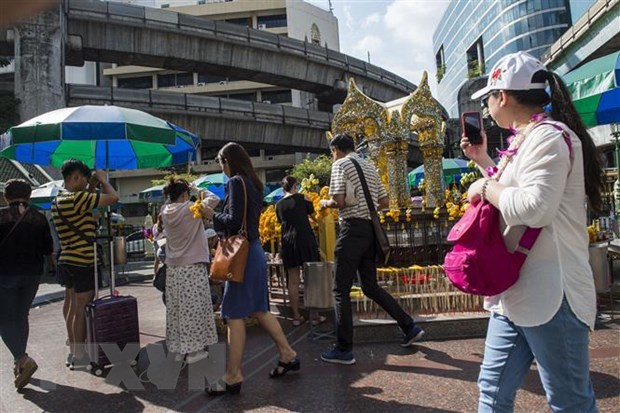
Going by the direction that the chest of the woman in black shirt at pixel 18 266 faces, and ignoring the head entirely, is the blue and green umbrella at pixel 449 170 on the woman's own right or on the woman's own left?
on the woman's own right

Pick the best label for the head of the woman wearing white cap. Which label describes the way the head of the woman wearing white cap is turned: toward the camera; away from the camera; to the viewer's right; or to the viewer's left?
to the viewer's left

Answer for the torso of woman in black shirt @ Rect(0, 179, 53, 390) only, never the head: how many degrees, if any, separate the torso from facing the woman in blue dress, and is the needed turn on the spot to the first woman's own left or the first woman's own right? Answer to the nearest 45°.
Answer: approximately 135° to the first woman's own right

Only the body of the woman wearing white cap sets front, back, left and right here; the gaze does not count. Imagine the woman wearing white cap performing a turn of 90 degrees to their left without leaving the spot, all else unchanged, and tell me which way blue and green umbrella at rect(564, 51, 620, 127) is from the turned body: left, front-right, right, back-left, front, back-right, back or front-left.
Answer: back

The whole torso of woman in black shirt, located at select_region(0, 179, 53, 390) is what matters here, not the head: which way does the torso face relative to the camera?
away from the camera

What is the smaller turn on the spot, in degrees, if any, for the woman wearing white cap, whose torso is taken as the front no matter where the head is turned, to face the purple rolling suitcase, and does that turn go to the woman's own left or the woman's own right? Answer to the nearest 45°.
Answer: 0° — they already face it

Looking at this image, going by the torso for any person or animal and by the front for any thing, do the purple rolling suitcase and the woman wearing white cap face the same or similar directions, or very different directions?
very different directions

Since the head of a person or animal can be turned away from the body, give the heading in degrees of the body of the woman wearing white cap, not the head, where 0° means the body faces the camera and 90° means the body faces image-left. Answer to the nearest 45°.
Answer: approximately 90°

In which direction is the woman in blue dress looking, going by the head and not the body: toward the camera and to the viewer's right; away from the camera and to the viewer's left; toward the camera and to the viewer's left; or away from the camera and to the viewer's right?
away from the camera and to the viewer's left

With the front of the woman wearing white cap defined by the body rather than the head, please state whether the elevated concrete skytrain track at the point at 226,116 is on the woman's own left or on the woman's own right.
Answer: on the woman's own right

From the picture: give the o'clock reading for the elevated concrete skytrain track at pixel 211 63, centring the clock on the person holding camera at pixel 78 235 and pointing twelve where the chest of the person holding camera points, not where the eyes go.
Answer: The elevated concrete skytrain track is roughly at 11 o'clock from the person holding camera.

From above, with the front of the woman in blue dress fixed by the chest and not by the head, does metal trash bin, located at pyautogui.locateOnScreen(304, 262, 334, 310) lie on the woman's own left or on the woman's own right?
on the woman's own right

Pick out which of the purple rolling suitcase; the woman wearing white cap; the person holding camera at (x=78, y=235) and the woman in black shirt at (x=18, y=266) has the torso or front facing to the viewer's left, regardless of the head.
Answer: the woman wearing white cap
